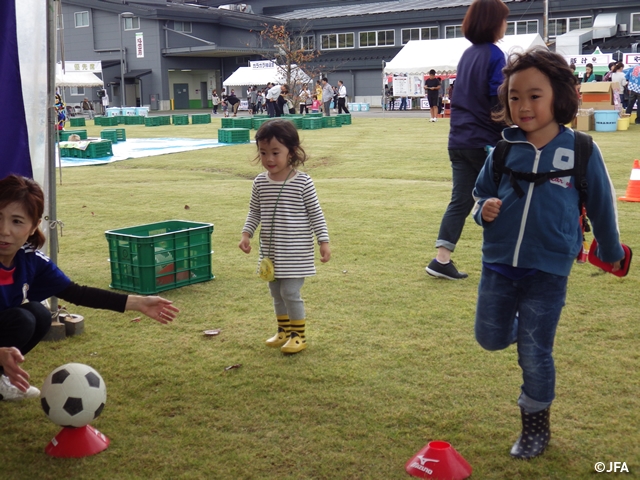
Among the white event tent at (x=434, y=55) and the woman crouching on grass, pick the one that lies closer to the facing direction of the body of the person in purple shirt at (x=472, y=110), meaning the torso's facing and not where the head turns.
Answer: the white event tent

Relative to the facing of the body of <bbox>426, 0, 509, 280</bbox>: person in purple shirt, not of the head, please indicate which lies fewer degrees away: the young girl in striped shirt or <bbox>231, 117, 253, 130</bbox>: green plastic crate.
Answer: the green plastic crate

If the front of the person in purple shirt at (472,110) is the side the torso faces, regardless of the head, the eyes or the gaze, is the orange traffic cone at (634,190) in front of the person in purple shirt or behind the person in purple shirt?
in front

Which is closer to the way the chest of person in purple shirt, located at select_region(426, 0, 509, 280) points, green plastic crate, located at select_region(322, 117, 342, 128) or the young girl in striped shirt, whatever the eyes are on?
the green plastic crate

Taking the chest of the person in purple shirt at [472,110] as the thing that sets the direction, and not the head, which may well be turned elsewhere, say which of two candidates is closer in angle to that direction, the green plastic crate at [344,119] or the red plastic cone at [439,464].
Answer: the green plastic crate

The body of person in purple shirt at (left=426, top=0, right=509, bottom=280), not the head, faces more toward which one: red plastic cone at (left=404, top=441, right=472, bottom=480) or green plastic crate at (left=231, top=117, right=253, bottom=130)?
the green plastic crate
